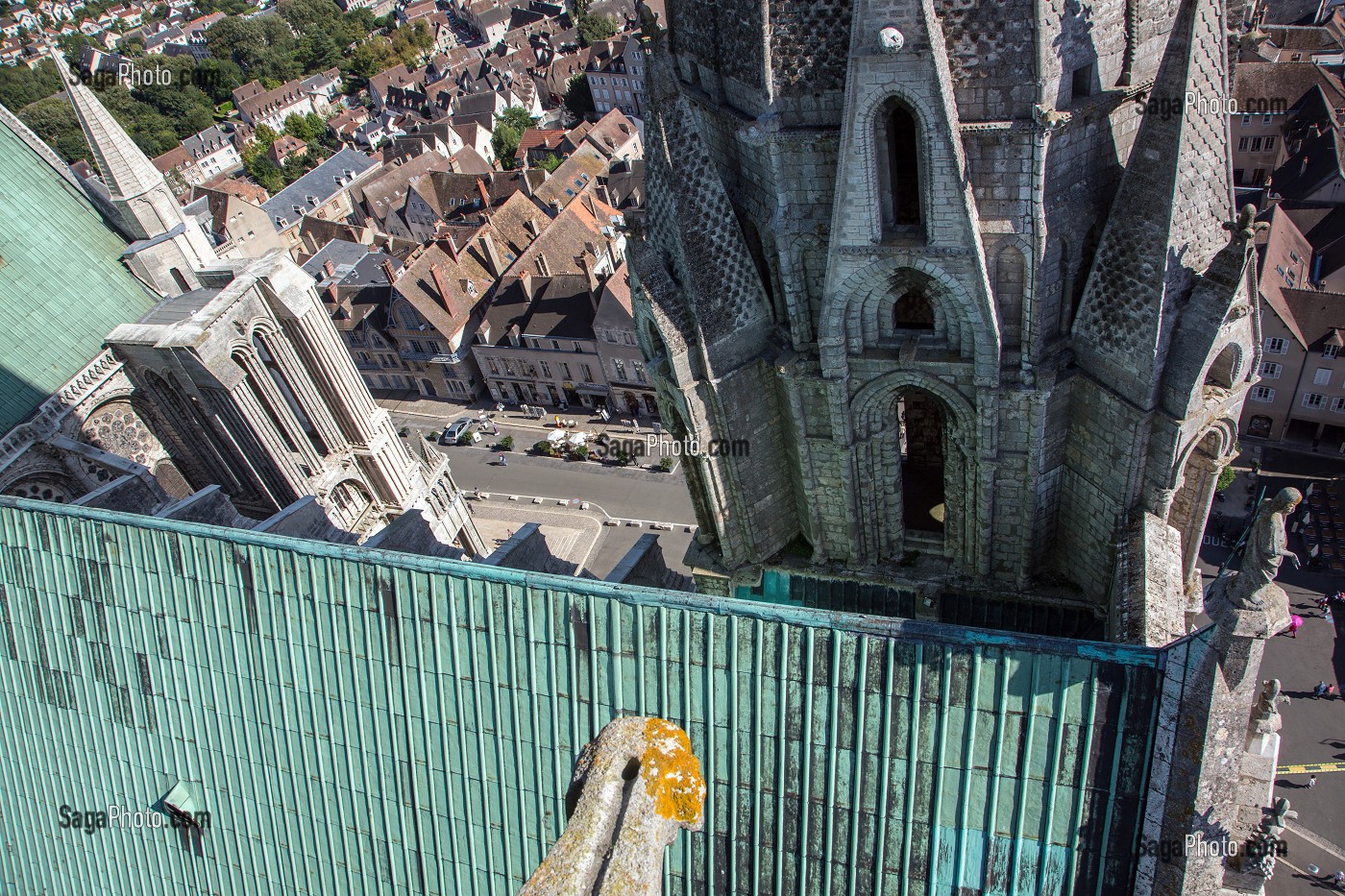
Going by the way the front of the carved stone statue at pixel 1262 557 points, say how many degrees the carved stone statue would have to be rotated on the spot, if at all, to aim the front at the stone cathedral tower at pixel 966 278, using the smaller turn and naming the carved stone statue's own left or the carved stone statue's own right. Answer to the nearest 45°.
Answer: approximately 135° to the carved stone statue's own left

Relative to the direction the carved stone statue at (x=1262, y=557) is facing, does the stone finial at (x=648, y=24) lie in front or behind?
behind

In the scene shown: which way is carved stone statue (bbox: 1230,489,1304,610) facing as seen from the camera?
to the viewer's right
